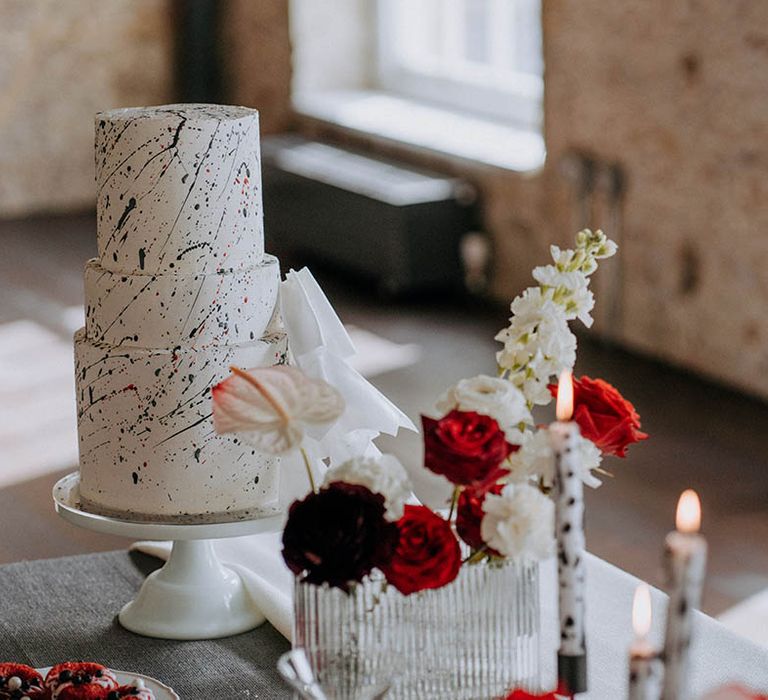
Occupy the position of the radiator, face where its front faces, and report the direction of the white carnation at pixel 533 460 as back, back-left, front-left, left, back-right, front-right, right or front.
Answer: front-left

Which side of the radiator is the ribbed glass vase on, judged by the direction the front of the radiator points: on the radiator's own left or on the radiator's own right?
on the radiator's own left

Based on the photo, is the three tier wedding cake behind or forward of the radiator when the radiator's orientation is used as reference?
forward

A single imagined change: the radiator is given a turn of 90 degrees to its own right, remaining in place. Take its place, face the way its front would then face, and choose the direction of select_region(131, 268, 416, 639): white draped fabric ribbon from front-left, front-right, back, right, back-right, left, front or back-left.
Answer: back-left

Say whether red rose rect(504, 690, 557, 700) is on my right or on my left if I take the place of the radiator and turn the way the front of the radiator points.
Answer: on my left

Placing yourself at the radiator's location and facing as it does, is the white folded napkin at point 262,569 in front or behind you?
in front

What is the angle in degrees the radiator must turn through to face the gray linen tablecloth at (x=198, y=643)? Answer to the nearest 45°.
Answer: approximately 45° to its left

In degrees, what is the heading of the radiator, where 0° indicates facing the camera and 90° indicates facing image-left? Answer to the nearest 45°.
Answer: approximately 45°

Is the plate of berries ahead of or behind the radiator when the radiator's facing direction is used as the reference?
ahead

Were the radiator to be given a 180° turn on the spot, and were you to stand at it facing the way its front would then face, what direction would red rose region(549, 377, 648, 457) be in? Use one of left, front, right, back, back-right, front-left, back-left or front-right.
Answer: back-right

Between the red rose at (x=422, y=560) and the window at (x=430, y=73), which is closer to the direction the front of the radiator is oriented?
the red rose
